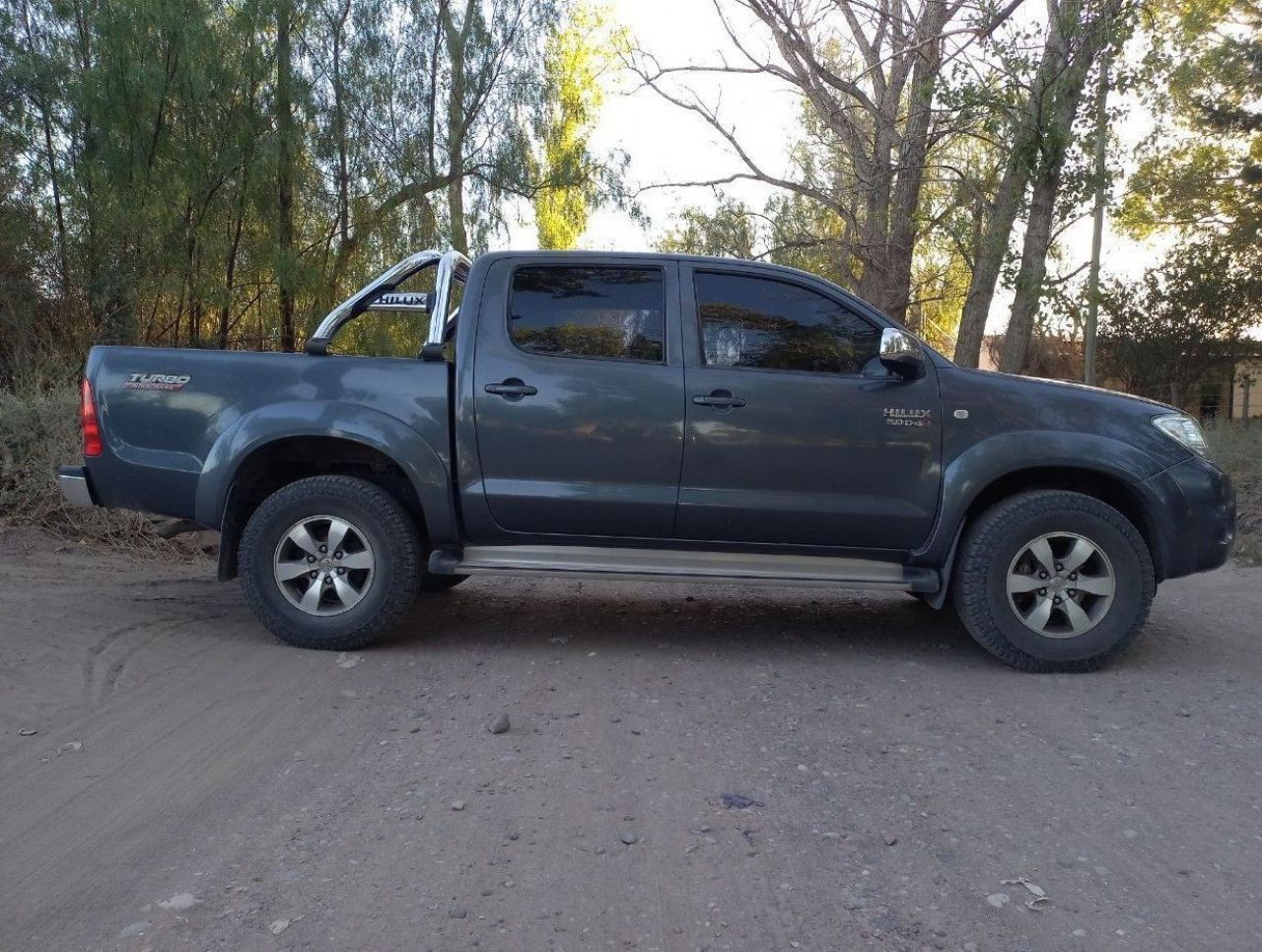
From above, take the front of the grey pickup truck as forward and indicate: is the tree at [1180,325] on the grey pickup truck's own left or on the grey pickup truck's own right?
on the grey pickup truck's own left

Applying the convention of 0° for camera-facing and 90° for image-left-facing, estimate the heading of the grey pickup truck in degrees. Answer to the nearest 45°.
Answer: approximately 270°

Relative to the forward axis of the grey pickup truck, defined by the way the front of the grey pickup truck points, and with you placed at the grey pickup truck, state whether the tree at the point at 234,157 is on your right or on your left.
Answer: on your left

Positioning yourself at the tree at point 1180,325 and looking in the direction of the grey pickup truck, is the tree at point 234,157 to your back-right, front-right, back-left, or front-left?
front-right
